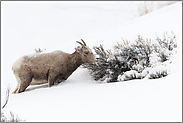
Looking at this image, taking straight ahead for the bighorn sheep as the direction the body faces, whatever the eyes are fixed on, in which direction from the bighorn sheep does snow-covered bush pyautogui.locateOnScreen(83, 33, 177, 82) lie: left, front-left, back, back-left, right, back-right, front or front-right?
front

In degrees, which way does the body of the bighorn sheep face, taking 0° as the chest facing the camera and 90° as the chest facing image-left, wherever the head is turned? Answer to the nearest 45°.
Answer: approximately 270°

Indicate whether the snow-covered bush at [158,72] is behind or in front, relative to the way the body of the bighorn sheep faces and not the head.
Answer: in front
